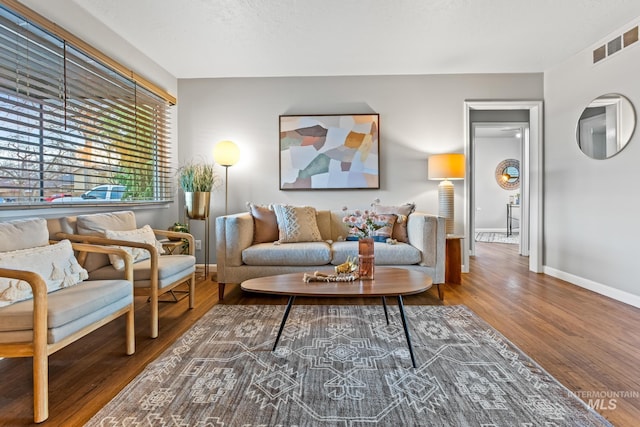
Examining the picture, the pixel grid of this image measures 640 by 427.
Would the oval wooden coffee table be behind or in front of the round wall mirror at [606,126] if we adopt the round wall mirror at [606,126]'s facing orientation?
in front

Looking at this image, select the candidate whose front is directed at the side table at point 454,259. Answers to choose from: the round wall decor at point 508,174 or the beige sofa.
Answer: the round wall decor

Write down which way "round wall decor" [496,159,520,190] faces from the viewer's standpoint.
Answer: facing the viewer

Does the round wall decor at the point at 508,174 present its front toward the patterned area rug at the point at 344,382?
yes

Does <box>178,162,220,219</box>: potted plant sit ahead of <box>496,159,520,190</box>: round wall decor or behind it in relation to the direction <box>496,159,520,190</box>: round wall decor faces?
ahead

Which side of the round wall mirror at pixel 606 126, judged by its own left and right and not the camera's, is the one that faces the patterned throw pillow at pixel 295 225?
front

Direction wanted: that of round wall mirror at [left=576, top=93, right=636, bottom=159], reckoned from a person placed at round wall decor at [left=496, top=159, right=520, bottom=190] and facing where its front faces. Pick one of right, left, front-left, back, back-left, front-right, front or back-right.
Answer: front

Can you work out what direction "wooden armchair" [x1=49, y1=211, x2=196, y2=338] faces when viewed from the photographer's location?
facing the viewer and to the right of the viewer

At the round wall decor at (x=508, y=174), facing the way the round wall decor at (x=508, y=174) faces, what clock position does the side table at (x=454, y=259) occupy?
The side table is roughly at 12 o'clock from the round wall decor.

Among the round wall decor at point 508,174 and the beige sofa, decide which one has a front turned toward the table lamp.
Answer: the round wall decor

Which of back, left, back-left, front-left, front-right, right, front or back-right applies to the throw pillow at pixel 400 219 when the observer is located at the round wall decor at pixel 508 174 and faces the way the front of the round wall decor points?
front

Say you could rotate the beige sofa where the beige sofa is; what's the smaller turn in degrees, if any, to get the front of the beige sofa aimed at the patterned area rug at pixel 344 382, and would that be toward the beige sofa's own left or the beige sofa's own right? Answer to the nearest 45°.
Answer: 0° — it already faces it

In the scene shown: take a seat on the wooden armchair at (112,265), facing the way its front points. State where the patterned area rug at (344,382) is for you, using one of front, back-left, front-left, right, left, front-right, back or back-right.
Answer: front

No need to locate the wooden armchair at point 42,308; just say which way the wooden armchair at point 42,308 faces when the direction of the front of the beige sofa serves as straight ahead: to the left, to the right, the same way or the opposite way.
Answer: to the left

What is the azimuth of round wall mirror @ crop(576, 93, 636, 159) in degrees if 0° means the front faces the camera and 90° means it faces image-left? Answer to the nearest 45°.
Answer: approximately 45°

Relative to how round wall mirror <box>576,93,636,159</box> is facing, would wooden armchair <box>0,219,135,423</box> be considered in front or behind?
in front

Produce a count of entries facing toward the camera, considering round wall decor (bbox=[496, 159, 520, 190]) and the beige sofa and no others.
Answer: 2

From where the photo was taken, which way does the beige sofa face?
toward the camera

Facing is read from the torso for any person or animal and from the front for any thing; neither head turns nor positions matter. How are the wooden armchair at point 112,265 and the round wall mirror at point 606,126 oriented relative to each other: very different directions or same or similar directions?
very different directions
